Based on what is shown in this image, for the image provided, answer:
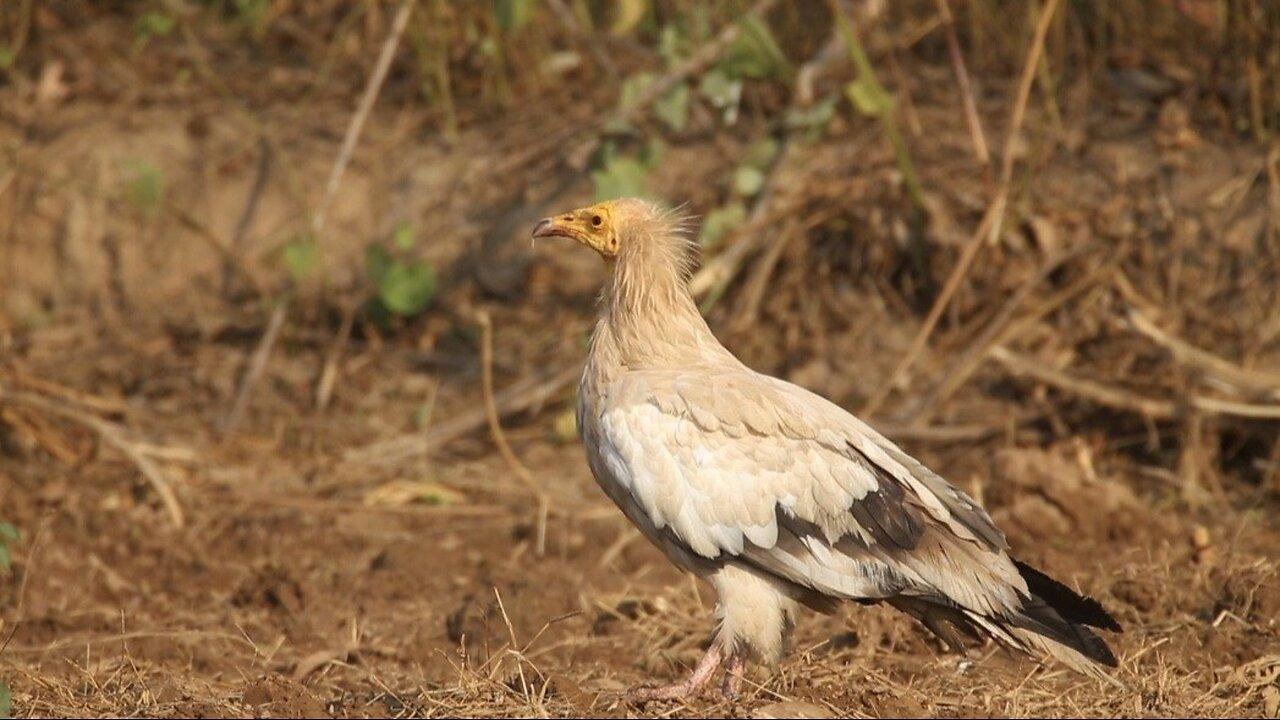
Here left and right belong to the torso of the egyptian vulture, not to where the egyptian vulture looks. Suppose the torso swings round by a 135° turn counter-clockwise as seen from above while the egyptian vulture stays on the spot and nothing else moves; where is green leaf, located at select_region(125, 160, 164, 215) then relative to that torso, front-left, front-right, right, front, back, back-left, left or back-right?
back

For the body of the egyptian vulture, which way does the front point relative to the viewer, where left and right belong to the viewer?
facing to the left of the viewer

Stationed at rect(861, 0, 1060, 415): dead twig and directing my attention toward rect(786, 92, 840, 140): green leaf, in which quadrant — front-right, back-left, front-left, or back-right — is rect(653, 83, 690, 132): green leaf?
front-left

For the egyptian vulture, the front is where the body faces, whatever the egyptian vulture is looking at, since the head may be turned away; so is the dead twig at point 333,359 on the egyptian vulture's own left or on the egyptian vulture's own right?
on the egyptian vulture's own right

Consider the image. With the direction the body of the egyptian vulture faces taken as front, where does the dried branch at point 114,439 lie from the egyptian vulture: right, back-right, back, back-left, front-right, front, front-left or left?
front-right

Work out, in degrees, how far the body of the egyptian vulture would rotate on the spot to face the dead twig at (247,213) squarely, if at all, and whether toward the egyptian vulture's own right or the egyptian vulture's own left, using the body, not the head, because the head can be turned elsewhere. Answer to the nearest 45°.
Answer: approximately 45° to the egyptian vulture's own right

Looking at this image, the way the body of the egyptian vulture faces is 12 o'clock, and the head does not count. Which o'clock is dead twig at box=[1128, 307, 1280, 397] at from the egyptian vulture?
The dead twig is roughly at 4 o'clock from the egyptian vulture.

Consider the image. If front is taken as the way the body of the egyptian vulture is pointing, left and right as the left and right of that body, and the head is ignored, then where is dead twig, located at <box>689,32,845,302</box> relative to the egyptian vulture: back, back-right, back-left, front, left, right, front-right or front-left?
right

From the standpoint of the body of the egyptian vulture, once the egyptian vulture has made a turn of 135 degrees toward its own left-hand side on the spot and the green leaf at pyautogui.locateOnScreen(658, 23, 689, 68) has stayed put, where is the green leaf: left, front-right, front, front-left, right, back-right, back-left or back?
back-left

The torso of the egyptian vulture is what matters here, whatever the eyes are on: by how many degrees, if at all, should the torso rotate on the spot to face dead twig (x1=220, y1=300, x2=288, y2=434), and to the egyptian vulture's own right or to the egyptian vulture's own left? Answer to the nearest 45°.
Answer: approximately 45° to the egyptian vulture's own right

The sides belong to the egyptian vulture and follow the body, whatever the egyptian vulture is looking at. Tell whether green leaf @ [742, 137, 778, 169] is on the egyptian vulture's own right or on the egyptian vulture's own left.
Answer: on the egyptian vulture's own right

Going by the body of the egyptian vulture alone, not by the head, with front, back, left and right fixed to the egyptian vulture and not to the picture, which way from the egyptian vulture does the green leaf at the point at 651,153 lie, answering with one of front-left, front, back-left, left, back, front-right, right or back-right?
right

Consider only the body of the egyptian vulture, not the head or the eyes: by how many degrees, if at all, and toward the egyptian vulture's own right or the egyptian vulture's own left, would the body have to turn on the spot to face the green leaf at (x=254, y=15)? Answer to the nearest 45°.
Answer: approximately 45° to the egyptian vulture's own right

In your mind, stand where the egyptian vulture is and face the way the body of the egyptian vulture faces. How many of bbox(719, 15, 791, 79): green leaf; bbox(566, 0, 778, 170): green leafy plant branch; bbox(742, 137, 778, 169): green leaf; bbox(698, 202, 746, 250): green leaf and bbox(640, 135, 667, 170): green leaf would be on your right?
5

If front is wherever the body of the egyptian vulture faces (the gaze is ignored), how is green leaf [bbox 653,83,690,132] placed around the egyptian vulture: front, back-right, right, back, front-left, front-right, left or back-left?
right

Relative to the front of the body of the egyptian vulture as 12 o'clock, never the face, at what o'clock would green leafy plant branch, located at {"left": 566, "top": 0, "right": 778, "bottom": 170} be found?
The green leafy plant branch is roughly at 3 o'clock from the egyptian vulture.

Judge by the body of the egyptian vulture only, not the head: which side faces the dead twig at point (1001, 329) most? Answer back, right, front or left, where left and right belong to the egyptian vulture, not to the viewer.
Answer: right

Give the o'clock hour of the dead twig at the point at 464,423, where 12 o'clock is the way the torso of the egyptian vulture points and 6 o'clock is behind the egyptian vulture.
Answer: The dead twig is roughly at 2 o'clock from the egyptian vulture.

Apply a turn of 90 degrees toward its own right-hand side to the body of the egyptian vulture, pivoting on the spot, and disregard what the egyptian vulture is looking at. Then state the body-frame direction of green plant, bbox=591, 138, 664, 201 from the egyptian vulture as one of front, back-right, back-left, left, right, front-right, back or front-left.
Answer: front
